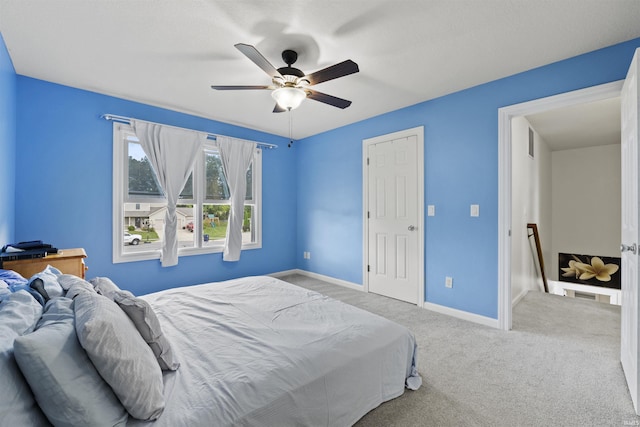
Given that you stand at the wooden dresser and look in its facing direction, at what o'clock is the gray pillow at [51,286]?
The gray pillow is roughly at 3 o'clock from the wooden dresser.

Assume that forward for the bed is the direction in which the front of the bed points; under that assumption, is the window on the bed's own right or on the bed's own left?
on the bed's own left

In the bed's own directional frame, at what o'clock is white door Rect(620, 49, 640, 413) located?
The white door is roughly at 2 o'clock from the bed.

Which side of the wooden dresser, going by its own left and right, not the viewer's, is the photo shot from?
right

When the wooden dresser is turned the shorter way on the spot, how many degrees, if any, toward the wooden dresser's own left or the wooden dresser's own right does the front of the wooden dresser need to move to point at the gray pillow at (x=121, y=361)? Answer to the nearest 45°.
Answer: approximately 90° to the wooden dresser's own right

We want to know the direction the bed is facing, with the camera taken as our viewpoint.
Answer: facing away from the viewer and to the right of the viewer

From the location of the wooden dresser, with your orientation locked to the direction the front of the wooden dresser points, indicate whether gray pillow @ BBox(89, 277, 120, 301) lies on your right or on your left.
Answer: on your right

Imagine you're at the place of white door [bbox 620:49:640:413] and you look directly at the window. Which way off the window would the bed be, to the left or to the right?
left

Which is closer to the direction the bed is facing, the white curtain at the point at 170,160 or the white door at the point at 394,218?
the white door
